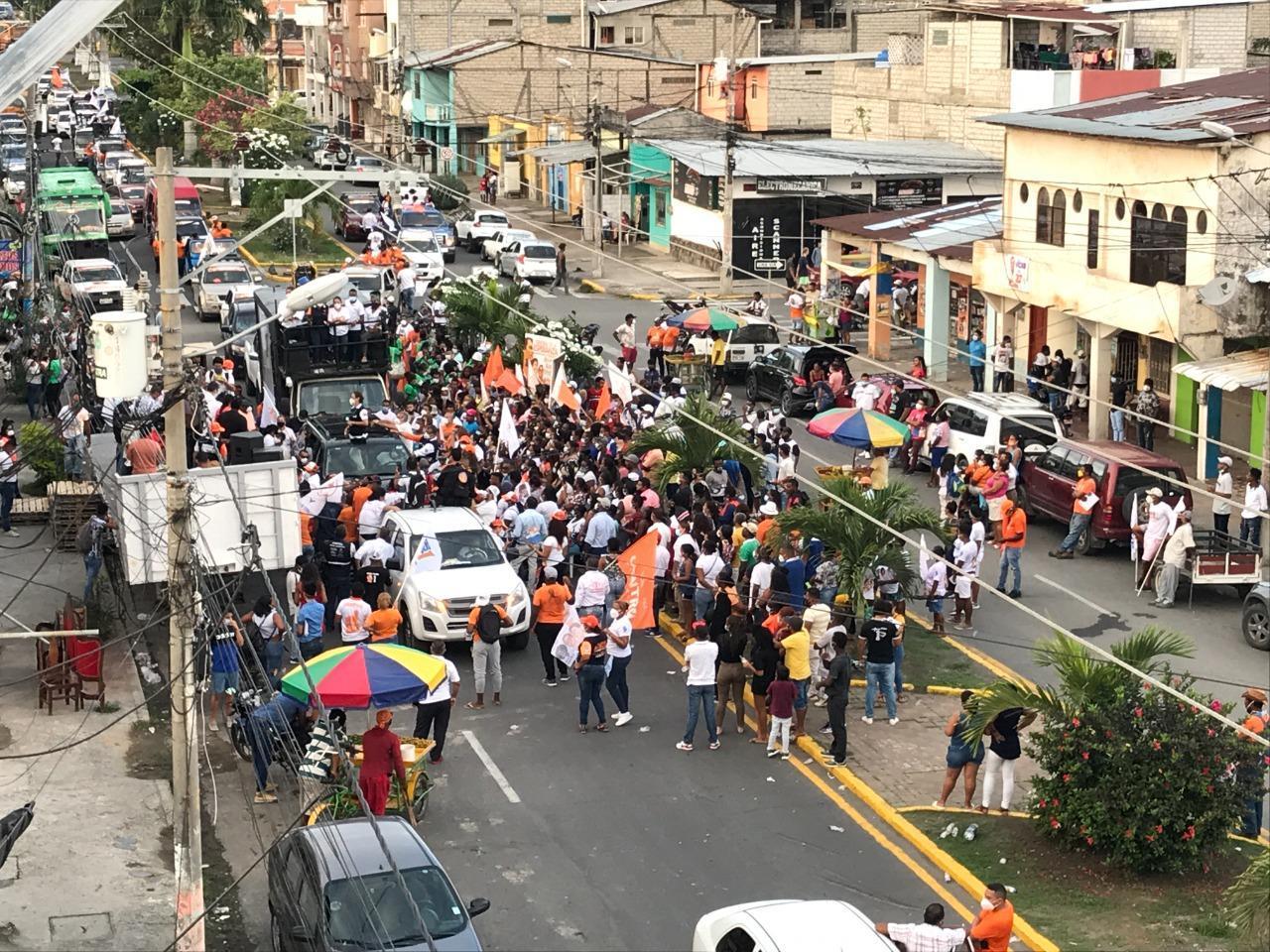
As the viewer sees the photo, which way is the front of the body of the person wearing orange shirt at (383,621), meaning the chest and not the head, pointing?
away from the camera

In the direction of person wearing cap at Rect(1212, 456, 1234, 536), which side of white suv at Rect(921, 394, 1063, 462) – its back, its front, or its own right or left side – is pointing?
back

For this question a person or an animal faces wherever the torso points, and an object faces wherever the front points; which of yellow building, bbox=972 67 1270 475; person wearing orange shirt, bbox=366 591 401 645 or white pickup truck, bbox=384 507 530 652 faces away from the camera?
the person wearing orange shirt

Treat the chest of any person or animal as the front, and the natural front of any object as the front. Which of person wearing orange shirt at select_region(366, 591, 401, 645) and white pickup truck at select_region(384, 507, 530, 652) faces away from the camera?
the person wearing orange shirt

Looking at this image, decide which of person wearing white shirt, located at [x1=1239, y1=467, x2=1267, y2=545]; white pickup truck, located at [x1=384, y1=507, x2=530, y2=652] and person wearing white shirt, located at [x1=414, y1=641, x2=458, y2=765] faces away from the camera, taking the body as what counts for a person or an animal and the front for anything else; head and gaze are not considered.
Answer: person wearing white shirt, located at [x1=414, y1=641, x2=458, y2=765]

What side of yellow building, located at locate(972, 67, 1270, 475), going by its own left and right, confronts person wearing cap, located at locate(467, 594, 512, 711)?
front

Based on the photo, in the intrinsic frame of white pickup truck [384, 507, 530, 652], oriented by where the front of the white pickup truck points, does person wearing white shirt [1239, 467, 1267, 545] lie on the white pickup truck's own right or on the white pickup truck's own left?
on the white pickup truck's own left

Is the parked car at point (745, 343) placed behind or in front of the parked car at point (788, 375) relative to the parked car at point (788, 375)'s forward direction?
in front

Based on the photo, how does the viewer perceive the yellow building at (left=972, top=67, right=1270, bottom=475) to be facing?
facing the viewer and to the left of the viewer

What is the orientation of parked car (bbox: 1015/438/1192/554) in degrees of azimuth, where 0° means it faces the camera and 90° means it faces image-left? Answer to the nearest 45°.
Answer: approximately 135°

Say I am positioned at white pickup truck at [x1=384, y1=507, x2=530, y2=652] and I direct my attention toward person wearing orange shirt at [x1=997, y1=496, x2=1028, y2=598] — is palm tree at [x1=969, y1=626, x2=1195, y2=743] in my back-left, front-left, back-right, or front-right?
front-right

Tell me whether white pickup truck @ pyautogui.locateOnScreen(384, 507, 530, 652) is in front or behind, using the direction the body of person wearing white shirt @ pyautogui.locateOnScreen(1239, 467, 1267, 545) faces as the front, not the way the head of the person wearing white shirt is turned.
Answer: in front
